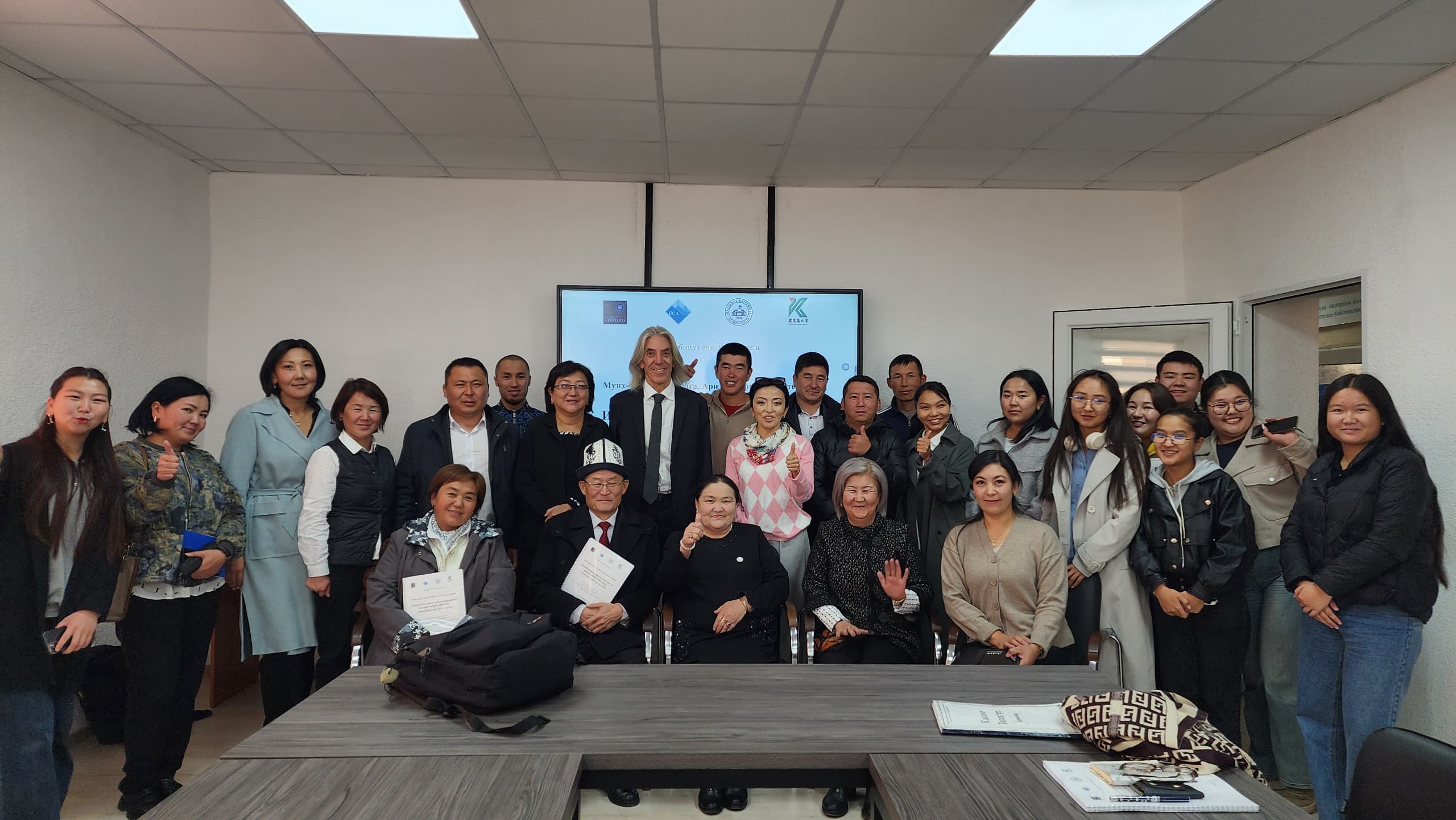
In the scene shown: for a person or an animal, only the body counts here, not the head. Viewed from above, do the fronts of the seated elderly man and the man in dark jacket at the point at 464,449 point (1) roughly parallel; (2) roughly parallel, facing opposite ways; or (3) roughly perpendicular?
roughly parallel

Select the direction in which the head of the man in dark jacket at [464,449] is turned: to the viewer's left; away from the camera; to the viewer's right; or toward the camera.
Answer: toward the camera

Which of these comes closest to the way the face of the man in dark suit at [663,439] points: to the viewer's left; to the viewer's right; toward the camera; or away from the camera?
toward the camera

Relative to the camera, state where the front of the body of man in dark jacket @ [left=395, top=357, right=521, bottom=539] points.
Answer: toward the camera

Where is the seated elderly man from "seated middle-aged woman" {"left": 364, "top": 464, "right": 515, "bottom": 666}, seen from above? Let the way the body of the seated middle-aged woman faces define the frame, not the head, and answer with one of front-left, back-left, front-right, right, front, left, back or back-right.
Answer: left

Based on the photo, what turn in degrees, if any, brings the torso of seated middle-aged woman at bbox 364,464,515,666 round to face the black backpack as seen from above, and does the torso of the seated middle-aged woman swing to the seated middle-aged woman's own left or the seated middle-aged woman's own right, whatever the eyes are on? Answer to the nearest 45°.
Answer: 0° — they already face it

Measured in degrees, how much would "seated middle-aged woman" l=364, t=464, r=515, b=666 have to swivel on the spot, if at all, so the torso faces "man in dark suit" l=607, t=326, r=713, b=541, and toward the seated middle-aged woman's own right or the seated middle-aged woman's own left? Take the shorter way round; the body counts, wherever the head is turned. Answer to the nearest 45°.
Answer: approximately 135° to the seated middle-aged woman's own left

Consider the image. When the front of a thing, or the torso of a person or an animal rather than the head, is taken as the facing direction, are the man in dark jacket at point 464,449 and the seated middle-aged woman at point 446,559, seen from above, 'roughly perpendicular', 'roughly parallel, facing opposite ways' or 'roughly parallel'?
roughly parallel

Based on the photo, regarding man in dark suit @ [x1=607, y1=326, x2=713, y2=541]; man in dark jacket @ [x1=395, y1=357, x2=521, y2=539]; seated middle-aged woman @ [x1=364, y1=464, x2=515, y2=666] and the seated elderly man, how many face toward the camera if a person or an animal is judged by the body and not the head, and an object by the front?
4

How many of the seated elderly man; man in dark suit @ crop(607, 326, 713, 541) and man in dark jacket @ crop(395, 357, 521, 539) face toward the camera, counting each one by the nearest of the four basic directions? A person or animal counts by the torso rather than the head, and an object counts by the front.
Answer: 3

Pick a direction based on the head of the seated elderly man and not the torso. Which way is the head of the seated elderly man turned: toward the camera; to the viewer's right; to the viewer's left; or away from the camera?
toward the camera

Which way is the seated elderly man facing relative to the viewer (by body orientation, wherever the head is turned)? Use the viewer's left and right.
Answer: facing the viewer

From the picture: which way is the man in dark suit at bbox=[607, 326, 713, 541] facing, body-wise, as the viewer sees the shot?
toward the camera

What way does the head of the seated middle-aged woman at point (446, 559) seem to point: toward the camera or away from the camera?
toward the camera

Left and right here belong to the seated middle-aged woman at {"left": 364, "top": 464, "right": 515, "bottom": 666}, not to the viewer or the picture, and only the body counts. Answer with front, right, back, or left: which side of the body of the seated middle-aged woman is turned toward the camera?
front

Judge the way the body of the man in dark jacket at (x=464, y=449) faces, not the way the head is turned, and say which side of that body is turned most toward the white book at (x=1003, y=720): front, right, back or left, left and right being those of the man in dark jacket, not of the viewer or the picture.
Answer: front

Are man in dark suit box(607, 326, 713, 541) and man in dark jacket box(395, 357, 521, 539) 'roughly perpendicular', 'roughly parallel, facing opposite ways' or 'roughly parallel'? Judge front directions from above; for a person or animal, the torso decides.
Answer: roughly parallel
